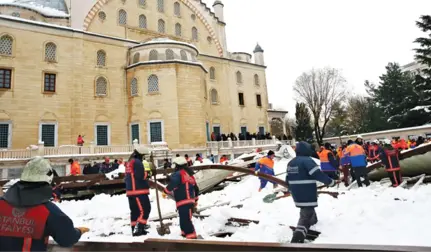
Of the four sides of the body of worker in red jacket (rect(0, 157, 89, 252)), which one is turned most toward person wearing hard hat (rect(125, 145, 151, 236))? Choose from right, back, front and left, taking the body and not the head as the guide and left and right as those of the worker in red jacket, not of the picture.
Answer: front

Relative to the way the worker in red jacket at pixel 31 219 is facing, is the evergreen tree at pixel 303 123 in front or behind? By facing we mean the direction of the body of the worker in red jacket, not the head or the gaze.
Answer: in front

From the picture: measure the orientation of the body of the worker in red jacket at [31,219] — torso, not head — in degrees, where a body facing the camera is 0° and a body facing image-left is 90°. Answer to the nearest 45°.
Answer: approximately 225°

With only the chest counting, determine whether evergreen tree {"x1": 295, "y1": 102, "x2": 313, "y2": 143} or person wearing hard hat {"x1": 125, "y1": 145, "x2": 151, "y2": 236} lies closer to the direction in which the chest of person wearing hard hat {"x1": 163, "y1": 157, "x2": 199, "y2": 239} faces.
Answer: the person wearing hard hat
